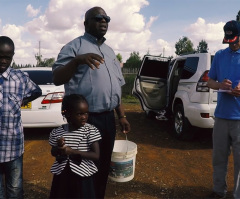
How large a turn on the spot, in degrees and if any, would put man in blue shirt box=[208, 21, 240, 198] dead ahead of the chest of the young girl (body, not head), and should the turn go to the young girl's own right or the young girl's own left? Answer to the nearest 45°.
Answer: approximately 135° to the young girl's own left

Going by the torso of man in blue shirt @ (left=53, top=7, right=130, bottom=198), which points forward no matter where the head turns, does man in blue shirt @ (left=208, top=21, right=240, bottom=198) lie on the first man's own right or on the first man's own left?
on the first man's own left

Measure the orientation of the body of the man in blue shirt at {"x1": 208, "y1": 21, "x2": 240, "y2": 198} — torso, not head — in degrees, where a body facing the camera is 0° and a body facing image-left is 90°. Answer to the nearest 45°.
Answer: approximately 0°

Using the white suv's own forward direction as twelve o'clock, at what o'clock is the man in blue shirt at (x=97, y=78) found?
The man in blue shirt is roughly at 8 o'clock from the white suv.

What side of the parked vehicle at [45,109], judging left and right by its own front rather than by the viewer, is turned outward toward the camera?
back
